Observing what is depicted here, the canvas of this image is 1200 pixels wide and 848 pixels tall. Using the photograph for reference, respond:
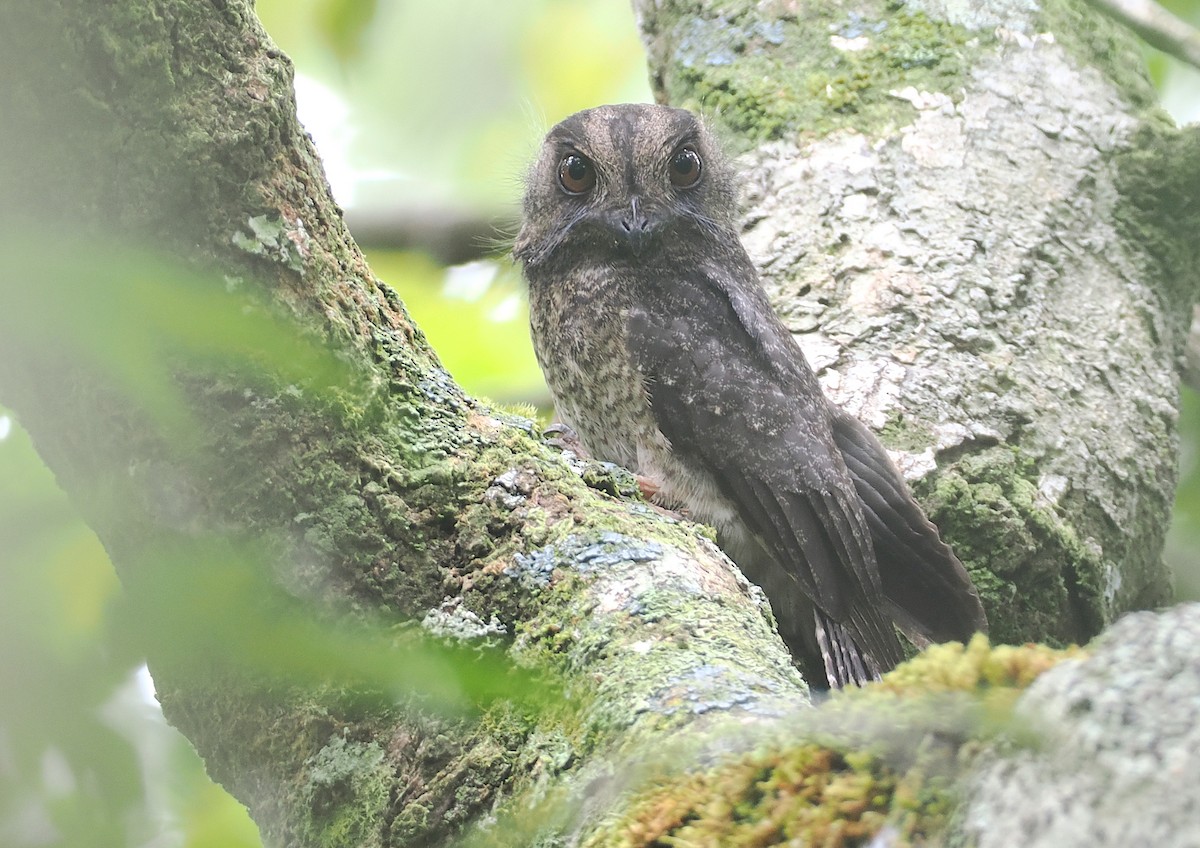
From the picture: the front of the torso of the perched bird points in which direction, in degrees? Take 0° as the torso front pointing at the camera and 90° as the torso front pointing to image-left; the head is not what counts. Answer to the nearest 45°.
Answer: approximately 45°
